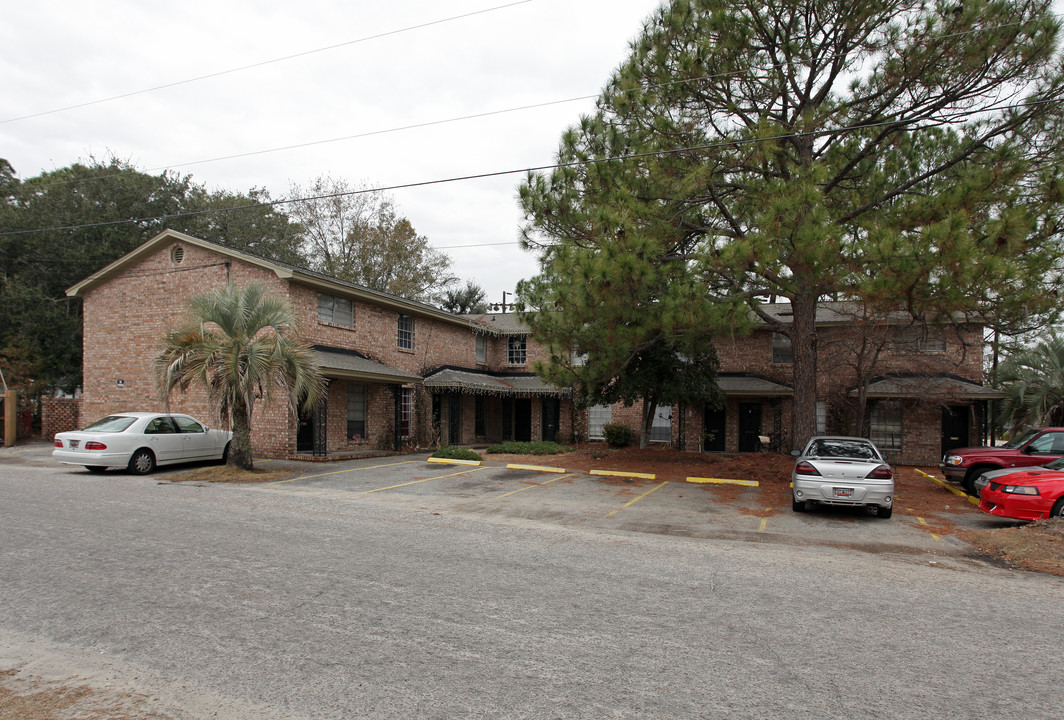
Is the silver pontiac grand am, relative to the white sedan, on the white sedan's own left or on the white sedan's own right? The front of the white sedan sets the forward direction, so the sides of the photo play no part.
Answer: on the white sedan's own right

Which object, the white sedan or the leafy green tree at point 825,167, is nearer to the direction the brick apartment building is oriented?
the leafy green tree

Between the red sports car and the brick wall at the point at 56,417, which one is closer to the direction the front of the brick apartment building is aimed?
the red sports car

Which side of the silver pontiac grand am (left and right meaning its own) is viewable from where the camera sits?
back

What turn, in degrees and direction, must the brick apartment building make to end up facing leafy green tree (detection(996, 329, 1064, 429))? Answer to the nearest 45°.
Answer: approximately 45° to its left

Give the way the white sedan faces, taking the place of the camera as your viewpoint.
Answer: facing away from the viewer and to the right of the viewer

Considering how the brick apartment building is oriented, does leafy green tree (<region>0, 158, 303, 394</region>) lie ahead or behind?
behind

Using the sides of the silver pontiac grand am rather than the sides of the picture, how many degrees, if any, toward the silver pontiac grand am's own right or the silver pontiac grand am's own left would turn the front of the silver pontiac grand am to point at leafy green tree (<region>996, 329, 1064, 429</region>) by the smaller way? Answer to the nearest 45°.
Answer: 0° — it already faces it

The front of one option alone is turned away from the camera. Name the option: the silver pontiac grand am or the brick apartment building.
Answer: the silver pontiac grand am

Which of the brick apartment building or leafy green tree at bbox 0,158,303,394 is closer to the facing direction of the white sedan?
the brick apartment building

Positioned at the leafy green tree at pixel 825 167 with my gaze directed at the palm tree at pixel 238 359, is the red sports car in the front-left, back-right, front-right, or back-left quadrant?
back-left

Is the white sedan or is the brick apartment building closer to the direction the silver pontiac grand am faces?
the brick apartment building
